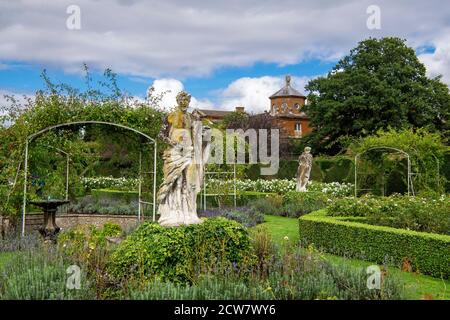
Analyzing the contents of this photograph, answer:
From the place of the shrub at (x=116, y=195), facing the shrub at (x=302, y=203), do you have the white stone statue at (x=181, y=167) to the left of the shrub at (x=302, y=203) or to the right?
right

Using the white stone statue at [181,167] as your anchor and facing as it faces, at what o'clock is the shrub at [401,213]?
The shrub is roughly at 8 o'clock from the white stone statue.

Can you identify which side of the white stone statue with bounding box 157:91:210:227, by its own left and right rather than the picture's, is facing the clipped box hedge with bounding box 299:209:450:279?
left

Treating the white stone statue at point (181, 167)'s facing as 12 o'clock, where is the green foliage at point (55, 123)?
The green foliage is roughly at 5 o'clock from the white stone statue.

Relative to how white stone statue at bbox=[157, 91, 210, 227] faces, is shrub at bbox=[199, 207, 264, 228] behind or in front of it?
behind

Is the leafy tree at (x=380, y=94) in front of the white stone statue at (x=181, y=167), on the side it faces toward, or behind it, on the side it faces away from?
behind

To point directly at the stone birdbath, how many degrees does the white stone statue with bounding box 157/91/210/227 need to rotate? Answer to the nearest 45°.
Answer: approximately 135° to its right

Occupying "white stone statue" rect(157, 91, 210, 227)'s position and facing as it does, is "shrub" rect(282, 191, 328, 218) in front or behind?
behind

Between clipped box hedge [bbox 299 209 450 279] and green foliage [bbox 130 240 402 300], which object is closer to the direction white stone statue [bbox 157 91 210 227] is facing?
the green foliage

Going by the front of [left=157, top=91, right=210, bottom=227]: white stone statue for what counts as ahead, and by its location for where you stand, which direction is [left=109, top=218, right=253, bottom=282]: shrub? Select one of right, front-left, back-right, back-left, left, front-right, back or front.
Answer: front

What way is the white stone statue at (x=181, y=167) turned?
toward the camera

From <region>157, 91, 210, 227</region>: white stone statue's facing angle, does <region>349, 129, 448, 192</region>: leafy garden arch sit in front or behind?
behind

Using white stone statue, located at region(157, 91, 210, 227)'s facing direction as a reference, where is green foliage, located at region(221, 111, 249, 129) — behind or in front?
behind

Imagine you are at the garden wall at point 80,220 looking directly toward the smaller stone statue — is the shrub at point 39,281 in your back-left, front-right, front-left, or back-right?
back-right

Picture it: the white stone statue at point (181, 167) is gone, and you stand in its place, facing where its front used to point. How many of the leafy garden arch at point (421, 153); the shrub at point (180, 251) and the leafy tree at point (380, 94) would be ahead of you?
1

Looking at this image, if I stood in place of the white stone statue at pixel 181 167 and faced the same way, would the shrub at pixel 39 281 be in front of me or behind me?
in front

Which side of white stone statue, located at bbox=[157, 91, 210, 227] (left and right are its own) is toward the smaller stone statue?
back

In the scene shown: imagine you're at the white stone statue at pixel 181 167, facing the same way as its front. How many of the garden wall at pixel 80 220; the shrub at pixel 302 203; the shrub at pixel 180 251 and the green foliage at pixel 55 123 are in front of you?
1
